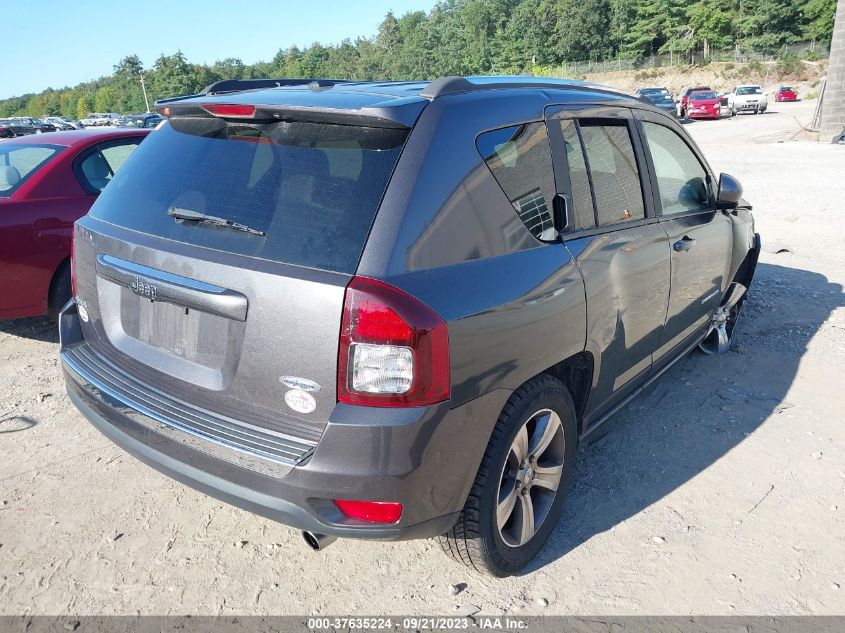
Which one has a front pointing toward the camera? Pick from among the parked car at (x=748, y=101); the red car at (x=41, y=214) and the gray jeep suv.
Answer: the parked car

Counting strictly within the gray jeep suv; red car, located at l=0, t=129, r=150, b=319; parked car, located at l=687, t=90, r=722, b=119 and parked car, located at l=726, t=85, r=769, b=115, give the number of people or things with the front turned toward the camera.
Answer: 2

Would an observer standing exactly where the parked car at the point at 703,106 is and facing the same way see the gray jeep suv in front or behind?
in front

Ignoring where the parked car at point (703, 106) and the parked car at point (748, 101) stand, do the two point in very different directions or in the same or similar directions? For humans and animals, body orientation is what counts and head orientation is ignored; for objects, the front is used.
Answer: same or similar directions

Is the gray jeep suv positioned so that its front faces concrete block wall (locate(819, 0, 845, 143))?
yes

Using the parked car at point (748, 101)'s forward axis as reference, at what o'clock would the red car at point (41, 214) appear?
The red car is roughly at 12 o'clock from the parked car.

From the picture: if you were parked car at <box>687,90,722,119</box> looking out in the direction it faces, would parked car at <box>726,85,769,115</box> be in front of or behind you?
behind

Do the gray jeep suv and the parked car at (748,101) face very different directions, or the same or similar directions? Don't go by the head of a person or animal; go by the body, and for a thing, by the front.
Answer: very different directions

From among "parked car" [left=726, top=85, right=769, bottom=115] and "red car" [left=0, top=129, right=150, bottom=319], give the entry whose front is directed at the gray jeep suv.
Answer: the parked car

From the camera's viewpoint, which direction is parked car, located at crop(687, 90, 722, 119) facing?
toward the camera

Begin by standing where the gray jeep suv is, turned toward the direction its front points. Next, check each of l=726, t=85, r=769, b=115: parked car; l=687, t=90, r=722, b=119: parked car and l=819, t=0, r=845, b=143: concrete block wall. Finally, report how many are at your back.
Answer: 0

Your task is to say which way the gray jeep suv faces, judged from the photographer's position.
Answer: facing away from the viewer and to the right of the viewer

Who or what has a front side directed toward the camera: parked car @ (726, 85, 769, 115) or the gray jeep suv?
the parked car

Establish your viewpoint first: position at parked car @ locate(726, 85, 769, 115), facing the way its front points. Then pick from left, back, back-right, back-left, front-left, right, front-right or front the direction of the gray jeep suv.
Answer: front
